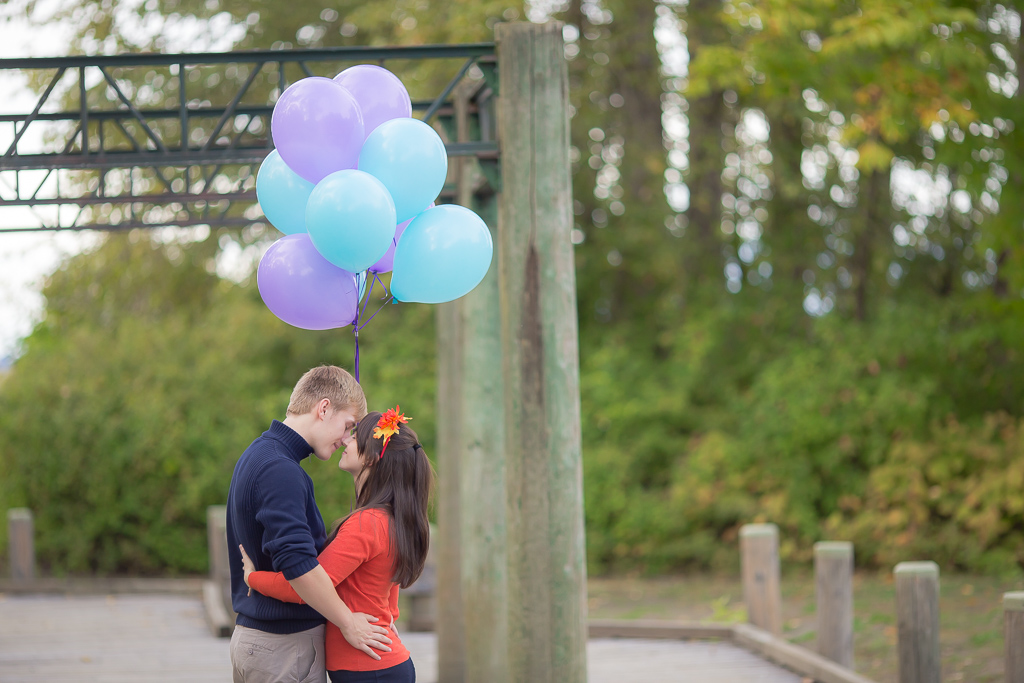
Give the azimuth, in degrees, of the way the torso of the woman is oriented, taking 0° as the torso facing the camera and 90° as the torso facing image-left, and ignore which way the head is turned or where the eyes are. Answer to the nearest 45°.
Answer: approximately 90°

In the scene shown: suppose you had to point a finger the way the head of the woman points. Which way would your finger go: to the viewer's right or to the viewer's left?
to the viewer's left

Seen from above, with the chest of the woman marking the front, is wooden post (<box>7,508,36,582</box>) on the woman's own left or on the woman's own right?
on the woman's own right

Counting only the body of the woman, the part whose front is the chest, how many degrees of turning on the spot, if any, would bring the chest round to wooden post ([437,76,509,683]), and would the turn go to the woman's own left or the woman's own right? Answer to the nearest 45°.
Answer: approximately 90° to the woman's own right

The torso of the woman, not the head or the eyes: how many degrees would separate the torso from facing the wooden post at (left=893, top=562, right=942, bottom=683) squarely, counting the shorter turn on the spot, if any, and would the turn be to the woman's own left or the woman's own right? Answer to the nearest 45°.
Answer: approximately 135° to the woman's own right
